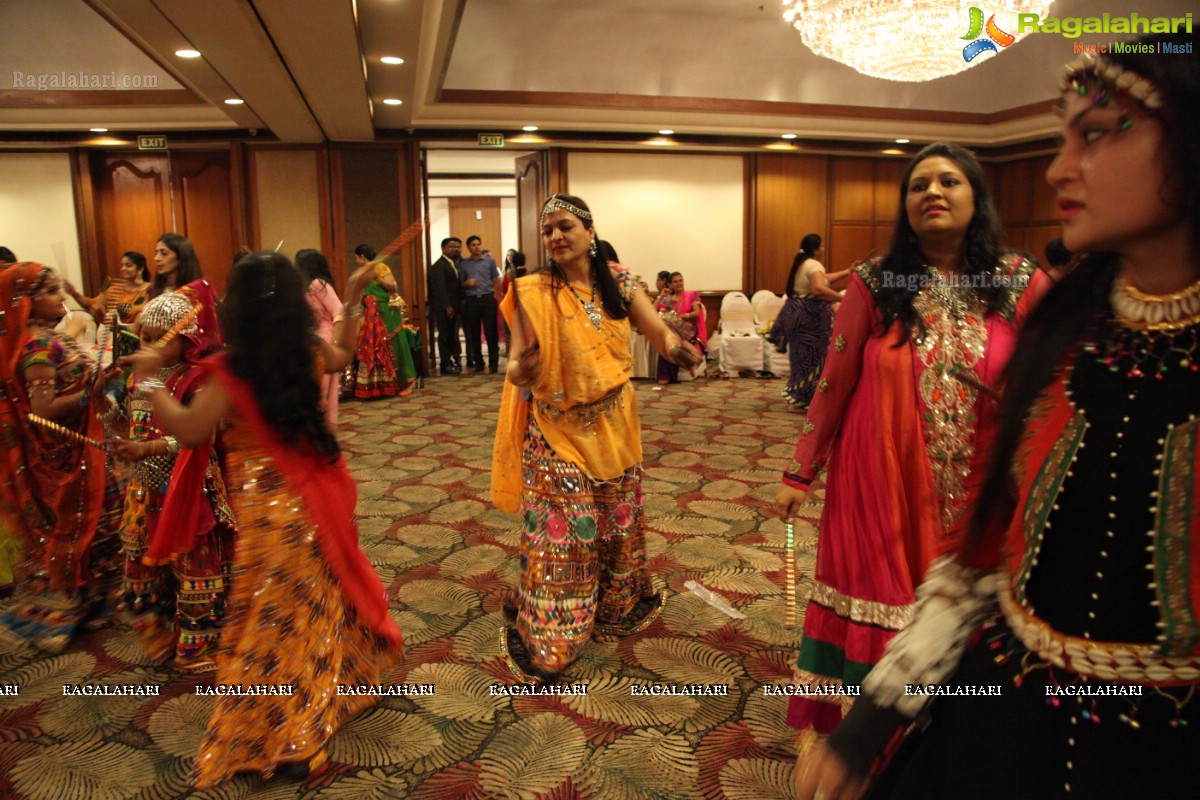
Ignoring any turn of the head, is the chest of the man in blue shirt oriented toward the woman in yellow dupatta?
yes

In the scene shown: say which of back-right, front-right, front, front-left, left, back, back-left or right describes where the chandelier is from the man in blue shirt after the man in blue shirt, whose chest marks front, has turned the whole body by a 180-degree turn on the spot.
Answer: back-right

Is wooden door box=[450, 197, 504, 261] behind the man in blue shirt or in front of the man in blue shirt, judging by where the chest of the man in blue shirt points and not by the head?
behind

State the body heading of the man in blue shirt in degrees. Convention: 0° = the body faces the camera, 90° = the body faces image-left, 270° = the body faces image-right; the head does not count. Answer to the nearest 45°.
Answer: approximately 0°

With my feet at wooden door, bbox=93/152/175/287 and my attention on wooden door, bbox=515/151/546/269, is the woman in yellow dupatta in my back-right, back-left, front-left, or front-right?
front-right

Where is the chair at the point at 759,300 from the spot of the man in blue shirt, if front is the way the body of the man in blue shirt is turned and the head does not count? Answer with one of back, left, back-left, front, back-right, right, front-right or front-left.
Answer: left

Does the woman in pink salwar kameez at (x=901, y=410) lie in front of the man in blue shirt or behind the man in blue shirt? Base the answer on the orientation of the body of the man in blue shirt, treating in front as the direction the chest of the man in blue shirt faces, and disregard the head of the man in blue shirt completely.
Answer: in front

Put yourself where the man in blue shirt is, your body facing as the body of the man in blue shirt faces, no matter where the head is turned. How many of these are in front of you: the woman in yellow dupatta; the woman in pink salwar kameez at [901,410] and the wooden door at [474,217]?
2

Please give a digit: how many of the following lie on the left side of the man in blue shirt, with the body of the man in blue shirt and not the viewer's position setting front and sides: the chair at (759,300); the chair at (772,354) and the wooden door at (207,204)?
2

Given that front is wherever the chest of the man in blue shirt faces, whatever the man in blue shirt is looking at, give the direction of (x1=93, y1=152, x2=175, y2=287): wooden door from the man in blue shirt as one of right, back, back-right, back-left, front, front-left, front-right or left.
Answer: right

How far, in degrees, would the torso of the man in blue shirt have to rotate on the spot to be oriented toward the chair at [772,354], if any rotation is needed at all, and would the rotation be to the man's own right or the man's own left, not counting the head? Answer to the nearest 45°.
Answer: approximately 90° to the man's own left

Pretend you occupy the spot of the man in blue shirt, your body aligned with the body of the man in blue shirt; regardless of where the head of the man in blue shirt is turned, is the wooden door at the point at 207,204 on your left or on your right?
on your right
